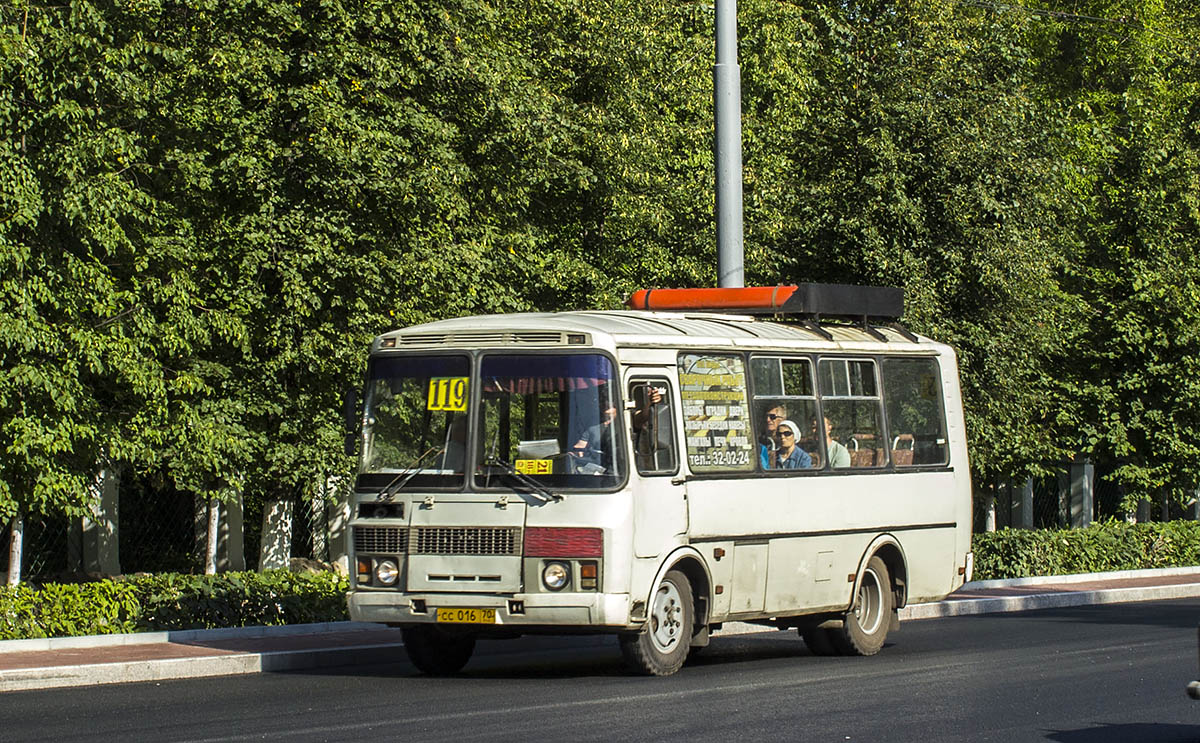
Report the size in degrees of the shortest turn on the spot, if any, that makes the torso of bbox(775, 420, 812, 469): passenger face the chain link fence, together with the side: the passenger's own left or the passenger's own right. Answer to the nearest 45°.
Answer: approximately 90° to the passenger's own right

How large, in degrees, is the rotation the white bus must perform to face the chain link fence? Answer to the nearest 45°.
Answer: approximately 90° to its right

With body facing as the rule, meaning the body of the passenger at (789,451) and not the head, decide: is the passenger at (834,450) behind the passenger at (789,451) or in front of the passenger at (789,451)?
behind

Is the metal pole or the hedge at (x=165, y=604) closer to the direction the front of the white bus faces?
the hedge

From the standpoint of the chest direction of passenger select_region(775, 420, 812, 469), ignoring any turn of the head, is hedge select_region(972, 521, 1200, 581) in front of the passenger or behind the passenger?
behind
